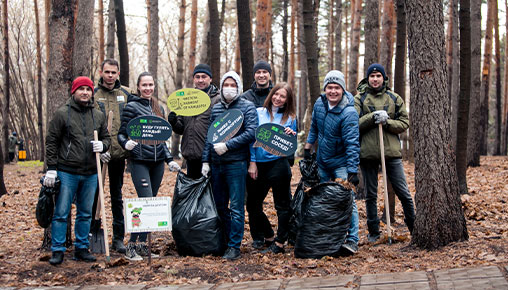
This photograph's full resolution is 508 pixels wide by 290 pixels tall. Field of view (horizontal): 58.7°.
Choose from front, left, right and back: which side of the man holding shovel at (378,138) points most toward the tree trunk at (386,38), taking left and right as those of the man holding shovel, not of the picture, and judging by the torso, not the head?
back

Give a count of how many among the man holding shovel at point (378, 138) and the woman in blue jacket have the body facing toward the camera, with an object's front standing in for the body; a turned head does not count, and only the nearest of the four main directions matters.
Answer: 2

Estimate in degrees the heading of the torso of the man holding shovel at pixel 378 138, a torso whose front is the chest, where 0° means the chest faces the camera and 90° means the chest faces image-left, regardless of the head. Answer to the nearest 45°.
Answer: approximately 0°

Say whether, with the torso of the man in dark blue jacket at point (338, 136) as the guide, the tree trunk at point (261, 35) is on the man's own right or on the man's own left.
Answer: on the man's own right

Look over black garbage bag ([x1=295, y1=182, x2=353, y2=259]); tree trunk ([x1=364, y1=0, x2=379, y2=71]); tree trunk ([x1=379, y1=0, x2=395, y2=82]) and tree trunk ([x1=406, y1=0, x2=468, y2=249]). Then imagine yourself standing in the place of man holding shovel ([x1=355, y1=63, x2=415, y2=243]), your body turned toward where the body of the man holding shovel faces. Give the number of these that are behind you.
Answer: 2

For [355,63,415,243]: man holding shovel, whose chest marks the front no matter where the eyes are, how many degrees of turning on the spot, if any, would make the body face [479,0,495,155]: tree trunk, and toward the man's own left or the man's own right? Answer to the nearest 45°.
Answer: approximately 180°

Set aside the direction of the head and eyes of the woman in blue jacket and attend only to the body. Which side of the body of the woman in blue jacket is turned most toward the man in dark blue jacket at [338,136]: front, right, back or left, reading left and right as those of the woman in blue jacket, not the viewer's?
left

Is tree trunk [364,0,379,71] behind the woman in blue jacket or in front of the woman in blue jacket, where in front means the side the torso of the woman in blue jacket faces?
behind

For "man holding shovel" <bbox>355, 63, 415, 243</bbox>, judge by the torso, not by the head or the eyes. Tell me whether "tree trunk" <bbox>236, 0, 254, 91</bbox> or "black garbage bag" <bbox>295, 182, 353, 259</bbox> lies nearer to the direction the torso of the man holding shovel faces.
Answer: the black garbage bag

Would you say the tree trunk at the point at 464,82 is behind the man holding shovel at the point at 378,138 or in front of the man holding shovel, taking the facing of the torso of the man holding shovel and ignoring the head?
behind

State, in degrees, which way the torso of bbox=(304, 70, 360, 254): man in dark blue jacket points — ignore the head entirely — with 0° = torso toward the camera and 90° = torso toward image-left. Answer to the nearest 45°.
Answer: approximately 45°
